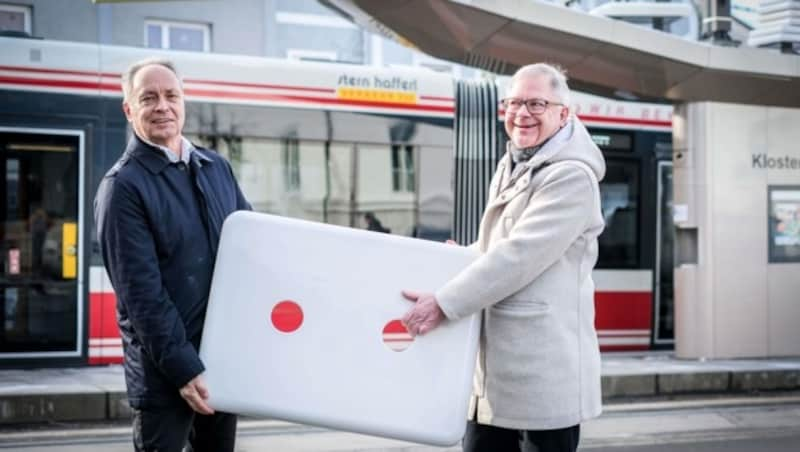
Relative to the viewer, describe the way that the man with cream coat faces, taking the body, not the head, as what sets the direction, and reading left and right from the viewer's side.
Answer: facing the viewer and to the left of the viewer

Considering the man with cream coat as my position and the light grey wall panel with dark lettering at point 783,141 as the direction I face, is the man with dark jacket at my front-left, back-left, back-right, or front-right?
back-left

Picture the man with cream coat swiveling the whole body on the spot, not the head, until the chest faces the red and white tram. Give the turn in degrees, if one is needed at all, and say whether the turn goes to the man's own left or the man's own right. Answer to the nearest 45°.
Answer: approximately 90° to the man's own right

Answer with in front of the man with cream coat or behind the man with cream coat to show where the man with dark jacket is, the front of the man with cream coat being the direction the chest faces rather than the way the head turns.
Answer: in front

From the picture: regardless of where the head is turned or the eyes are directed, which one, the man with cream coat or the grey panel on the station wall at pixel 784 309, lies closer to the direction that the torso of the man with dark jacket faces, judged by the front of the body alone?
the man with cream coat

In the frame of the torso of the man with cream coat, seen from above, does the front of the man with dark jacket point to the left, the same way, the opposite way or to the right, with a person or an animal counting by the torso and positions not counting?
to the left

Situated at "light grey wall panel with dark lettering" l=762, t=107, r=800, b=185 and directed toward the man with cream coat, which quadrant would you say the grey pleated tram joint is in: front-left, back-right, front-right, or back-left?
front-right

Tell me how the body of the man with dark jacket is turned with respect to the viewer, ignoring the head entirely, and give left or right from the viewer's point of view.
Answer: facing the viewer and to the right of the viewer

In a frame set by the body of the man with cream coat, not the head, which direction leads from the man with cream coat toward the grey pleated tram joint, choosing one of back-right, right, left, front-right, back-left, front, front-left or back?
back-right

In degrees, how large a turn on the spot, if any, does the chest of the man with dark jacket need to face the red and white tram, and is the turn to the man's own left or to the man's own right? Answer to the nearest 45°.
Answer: approximately 135° to the man's own left

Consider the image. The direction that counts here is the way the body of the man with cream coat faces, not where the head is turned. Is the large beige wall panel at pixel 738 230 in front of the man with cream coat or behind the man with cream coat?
behind

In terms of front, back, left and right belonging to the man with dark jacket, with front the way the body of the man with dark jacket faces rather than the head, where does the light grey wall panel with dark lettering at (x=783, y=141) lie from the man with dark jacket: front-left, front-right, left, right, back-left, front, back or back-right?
left

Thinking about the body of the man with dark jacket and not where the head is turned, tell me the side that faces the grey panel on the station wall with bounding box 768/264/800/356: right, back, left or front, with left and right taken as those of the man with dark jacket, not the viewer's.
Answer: left

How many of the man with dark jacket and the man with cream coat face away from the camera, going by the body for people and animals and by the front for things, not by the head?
0

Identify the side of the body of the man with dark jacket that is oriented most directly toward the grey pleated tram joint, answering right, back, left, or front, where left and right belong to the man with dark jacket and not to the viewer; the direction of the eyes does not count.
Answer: left
